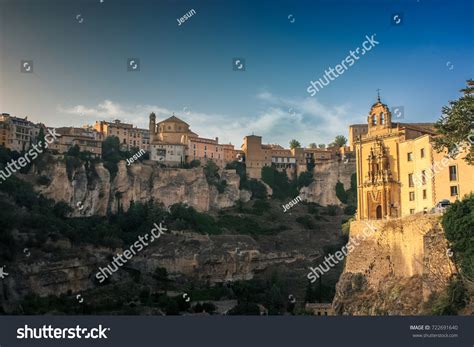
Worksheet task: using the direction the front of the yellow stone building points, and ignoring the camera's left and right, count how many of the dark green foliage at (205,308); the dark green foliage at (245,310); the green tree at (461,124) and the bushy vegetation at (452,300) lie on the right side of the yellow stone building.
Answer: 2

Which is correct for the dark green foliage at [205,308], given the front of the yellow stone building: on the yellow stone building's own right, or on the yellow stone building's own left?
on the yellow stone building's own right

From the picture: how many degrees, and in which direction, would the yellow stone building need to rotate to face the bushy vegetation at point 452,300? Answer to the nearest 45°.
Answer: approximately 45° to its left

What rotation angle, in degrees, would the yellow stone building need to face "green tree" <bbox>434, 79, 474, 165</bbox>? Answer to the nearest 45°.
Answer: approximately 45° to its left

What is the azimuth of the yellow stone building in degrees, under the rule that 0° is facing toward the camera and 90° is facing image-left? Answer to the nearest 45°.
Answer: approximately 45°

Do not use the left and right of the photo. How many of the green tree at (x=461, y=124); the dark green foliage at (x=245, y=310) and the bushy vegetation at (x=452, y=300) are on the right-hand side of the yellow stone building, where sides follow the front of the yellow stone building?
1

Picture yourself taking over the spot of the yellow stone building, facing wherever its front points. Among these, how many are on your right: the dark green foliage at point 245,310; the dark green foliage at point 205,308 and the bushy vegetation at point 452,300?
2
